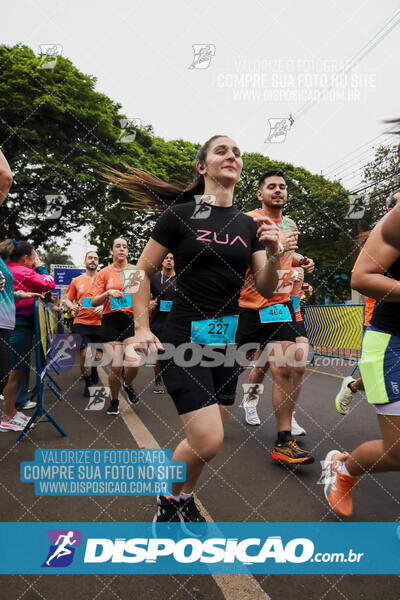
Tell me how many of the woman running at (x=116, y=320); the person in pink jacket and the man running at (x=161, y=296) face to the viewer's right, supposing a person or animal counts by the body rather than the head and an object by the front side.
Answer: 1

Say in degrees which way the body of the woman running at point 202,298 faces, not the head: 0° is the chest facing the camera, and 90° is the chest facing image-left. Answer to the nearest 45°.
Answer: approximately 315°

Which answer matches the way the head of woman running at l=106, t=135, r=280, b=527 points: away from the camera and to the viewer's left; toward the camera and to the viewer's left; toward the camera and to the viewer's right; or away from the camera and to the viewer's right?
toward the camera and to the viewer's right

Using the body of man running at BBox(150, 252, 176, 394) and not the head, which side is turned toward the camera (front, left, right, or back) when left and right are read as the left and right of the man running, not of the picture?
front

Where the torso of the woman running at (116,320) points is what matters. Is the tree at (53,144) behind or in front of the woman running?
behind

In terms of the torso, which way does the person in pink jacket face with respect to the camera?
to the viewer's right

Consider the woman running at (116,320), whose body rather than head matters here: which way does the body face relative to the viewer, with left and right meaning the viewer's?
facing the viewer

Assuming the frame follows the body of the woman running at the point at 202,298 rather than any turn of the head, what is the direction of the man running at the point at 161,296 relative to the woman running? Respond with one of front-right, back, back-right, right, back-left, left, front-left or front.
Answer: back-left

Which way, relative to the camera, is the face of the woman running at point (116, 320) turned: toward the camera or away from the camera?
toward the camera

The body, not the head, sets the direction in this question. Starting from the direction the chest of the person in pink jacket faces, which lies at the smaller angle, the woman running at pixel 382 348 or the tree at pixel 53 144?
the woman running

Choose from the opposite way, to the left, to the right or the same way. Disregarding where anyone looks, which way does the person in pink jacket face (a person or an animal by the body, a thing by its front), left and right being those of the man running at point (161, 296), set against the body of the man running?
to the left
